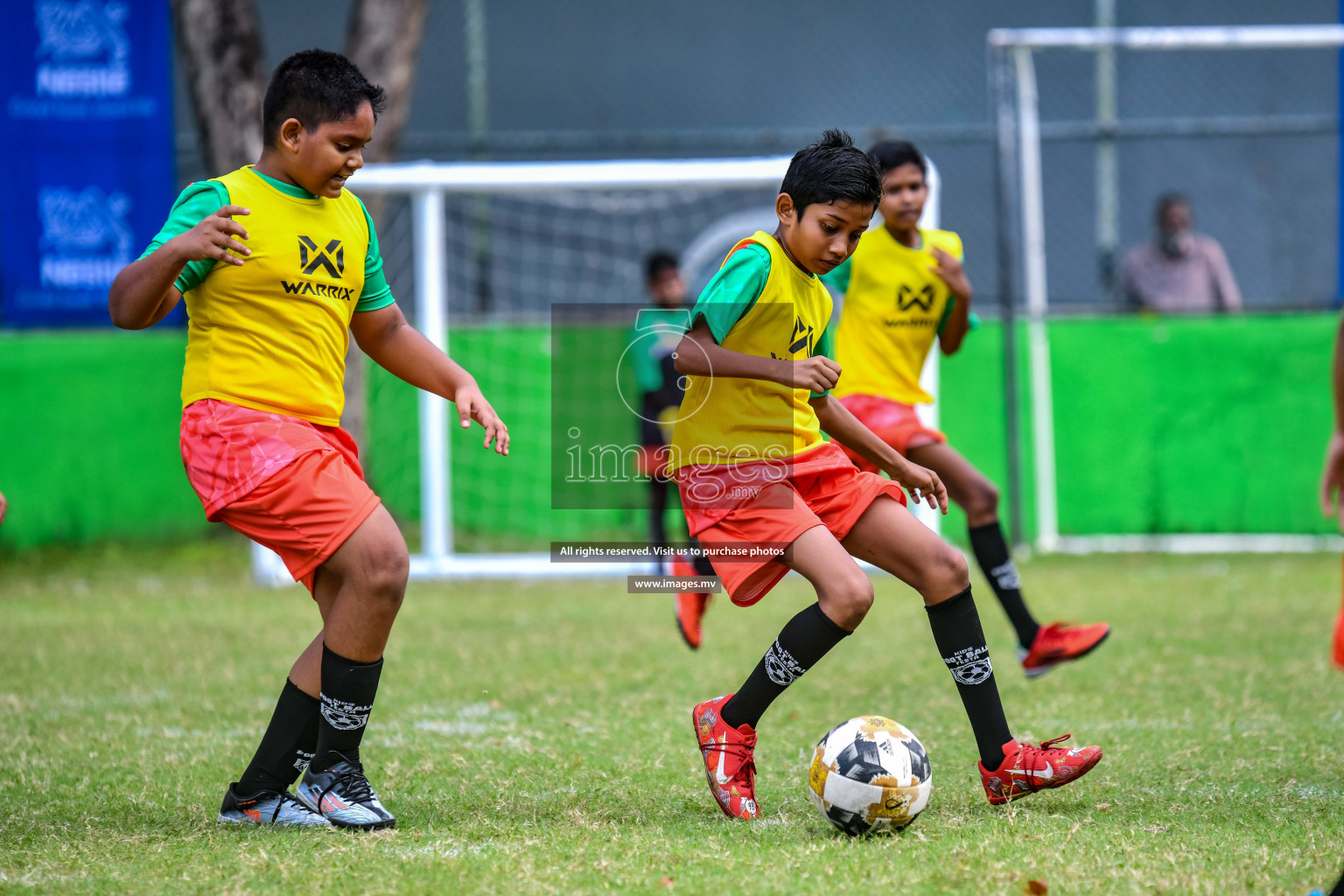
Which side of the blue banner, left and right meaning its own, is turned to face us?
front

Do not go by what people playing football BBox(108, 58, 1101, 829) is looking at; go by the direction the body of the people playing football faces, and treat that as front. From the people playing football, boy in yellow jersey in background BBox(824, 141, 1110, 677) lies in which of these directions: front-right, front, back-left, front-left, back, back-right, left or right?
left

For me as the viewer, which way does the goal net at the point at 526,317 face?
facing the viewer

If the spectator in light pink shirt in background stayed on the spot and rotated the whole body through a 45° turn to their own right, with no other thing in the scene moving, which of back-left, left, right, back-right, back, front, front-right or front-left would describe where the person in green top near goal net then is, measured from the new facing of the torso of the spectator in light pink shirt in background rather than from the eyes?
front

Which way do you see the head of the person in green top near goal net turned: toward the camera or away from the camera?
toward the camera

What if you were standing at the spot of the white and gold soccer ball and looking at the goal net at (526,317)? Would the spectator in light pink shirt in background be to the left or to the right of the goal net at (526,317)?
right

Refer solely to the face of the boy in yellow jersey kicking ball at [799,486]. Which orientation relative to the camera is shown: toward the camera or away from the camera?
toward the camera

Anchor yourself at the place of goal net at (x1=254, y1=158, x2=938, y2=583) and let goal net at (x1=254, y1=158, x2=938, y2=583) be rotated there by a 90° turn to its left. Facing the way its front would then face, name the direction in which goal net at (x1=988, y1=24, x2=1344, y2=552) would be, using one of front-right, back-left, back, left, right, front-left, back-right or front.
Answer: front

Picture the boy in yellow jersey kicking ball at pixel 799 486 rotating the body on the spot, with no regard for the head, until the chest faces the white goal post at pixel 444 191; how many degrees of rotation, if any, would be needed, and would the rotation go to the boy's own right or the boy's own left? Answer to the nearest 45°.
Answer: approximately 180°

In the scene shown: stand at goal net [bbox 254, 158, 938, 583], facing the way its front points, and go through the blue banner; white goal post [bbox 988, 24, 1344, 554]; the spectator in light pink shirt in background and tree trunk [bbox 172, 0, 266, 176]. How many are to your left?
2

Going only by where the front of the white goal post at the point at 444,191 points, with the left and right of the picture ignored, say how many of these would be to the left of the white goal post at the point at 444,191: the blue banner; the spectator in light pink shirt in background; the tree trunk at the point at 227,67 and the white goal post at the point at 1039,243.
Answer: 2

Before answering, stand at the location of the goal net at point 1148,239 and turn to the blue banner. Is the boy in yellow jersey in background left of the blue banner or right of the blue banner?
left

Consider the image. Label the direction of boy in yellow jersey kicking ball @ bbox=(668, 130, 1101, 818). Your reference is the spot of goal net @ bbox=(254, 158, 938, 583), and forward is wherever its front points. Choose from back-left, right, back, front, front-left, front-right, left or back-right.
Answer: front

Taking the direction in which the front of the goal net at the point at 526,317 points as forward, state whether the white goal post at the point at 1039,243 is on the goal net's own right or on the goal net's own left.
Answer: on the goal net's own left

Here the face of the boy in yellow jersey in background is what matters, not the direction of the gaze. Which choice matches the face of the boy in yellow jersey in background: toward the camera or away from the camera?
toward the camera
